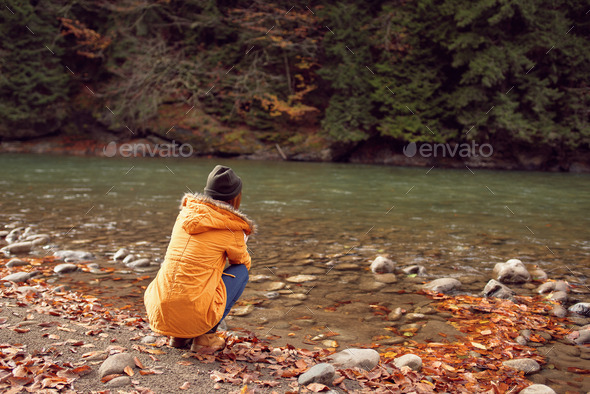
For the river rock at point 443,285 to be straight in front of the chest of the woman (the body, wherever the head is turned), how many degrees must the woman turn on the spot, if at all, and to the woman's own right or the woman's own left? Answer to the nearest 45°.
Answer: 0° — they already face it

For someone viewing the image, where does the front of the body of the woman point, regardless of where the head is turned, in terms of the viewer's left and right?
facing away from the viewer and to the right of the viewer

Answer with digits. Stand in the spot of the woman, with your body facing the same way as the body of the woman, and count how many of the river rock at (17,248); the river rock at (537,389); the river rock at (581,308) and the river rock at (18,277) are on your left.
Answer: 2

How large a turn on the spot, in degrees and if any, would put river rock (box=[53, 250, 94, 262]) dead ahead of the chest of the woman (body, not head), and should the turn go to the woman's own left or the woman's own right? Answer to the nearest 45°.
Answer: approximately 90° to the woman's own left

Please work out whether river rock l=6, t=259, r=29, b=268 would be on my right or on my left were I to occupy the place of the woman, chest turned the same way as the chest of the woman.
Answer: on my left

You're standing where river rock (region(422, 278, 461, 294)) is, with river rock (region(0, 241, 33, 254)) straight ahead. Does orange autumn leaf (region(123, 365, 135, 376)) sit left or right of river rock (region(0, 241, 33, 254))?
left

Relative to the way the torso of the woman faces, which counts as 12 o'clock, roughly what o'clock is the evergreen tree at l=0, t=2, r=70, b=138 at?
The evergreen tree is roughly at 10 o'clock from the woman.

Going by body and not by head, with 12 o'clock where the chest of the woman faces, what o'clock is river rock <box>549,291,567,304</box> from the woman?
The river rock is roughly at 1 o'clock from the woman.

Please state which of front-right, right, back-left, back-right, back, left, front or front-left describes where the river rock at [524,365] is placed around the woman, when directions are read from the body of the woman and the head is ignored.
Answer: front-right

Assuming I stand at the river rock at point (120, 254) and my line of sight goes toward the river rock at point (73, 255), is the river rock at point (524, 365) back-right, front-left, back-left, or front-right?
back-left

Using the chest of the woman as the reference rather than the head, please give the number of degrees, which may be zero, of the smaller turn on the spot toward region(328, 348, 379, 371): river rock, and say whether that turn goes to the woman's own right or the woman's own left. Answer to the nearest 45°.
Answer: approximately 45° to the woman's own right

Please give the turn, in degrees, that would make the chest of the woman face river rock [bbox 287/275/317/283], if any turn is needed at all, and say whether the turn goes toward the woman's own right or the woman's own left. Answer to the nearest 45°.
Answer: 0° — they already face it
